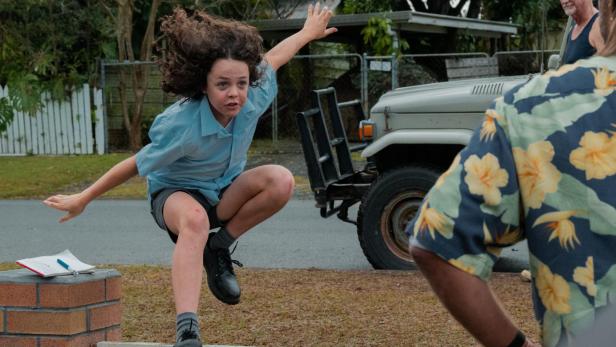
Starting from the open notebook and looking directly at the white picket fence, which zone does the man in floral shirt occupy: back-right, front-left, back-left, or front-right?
back-right

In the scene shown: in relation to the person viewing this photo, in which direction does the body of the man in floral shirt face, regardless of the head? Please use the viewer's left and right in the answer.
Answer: facing away from the viewer

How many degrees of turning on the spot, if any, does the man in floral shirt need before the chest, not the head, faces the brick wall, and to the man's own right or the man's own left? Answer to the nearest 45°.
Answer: approximately 45° to the man's own left

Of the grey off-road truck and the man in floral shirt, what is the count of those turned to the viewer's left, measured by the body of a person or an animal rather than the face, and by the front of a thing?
1
